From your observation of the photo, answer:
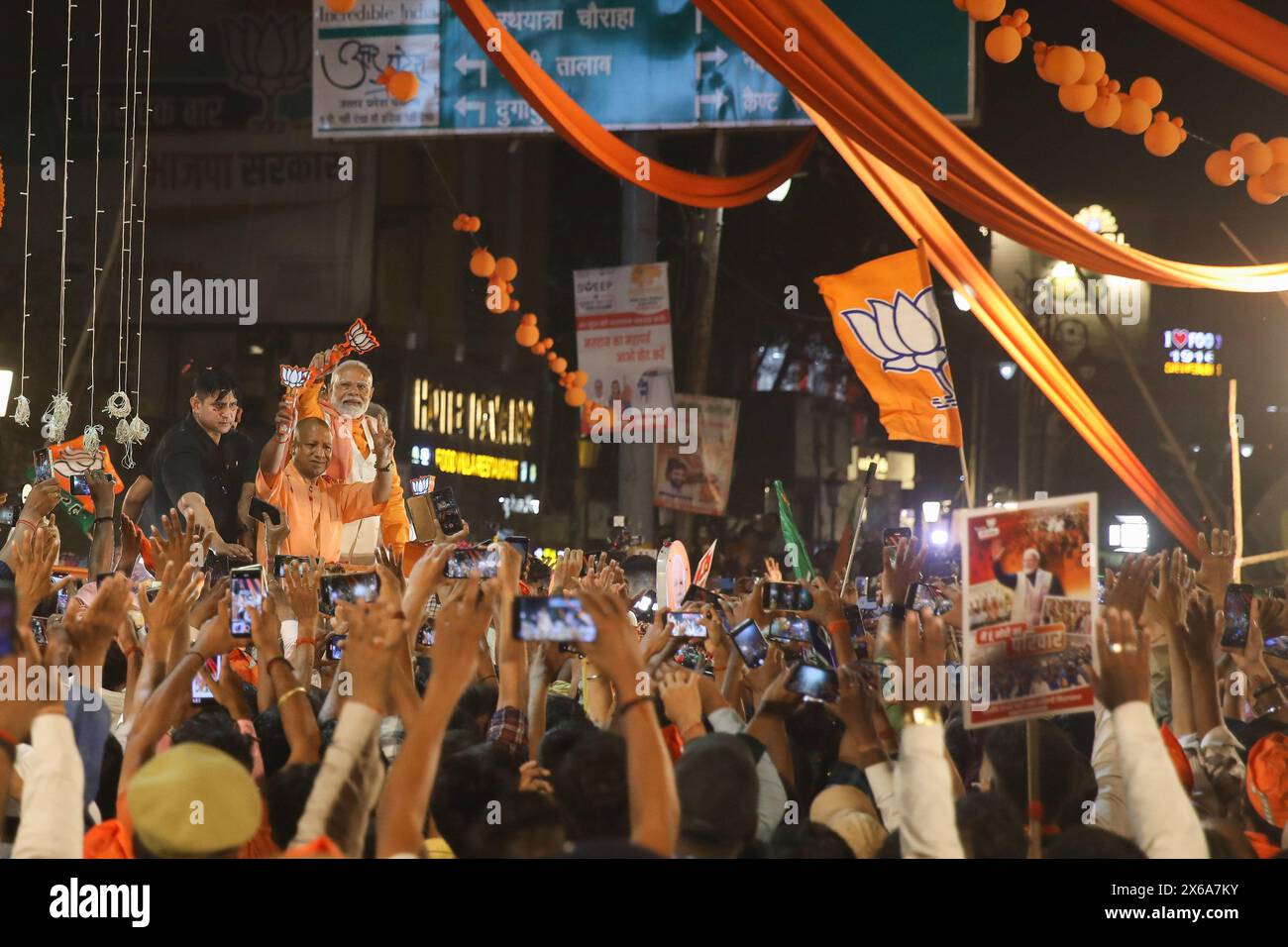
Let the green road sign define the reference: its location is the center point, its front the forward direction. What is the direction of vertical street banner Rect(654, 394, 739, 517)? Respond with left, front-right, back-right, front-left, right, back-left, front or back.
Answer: back

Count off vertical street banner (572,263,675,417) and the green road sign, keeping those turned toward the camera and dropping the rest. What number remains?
2

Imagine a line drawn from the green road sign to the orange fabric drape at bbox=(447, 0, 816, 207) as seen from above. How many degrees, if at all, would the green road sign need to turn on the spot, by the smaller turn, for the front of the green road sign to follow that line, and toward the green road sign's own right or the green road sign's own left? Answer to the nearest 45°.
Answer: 0° — it already faces it
